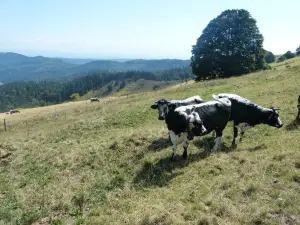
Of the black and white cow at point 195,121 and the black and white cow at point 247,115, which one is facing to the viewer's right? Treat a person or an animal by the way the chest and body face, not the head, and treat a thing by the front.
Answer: the black and white cow at point 247,115

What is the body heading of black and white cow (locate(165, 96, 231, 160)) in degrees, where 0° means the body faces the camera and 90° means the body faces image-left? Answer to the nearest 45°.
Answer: approximately 45°

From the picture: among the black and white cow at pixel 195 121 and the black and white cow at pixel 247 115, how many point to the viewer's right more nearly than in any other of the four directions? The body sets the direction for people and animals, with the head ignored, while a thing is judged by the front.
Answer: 1

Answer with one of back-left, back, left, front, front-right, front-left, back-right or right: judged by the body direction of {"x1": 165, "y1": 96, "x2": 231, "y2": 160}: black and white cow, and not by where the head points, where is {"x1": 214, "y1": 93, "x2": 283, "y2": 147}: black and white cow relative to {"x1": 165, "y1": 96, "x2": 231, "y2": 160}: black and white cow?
back

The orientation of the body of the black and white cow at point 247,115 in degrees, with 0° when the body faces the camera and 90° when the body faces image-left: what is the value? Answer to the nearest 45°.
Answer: approximately 270°

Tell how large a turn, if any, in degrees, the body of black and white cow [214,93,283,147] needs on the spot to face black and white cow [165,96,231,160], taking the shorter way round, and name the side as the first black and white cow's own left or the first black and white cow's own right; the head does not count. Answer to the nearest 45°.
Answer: approximately 135° to the first black and white cow's own right
